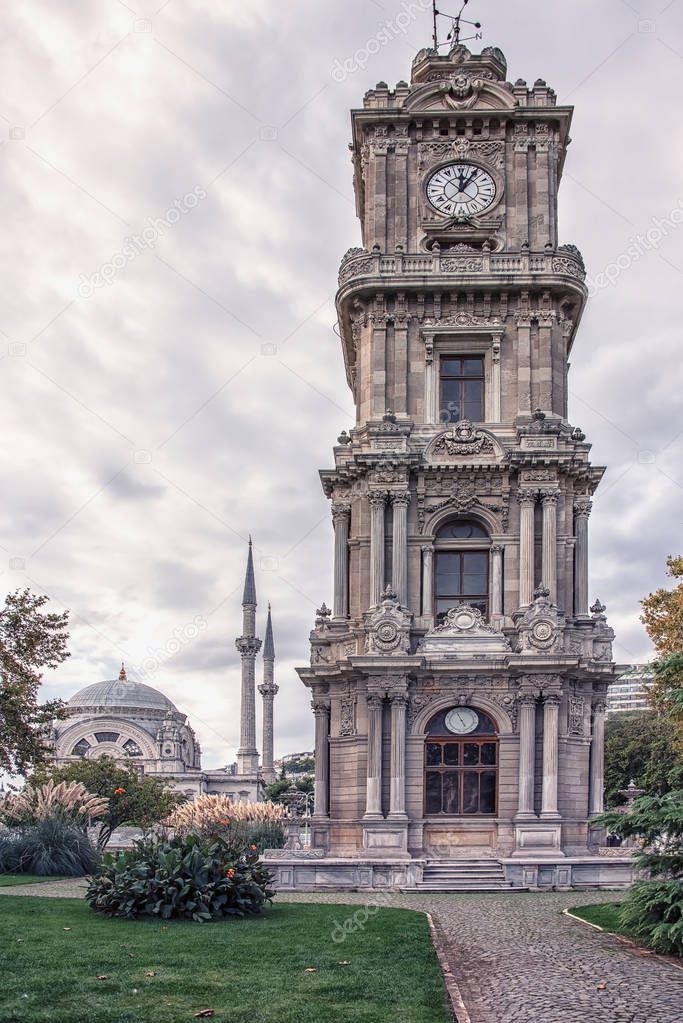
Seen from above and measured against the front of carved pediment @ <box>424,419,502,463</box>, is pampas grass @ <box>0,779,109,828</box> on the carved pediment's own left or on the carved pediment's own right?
on the carved pediment's own right

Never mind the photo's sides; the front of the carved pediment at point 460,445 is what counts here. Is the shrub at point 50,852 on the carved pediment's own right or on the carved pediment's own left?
on the carved pediment's own right

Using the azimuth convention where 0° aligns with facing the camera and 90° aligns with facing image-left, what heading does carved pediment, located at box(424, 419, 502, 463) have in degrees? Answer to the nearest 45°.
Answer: approximately 0°

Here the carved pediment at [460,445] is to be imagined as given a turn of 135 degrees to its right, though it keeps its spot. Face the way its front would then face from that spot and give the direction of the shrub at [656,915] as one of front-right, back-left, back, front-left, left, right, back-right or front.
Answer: back-left

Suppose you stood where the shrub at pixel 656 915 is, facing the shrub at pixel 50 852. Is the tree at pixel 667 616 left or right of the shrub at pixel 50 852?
right

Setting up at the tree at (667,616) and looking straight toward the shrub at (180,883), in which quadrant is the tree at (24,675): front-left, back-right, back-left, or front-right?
front-right

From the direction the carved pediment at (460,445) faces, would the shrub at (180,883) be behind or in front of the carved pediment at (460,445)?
in front
